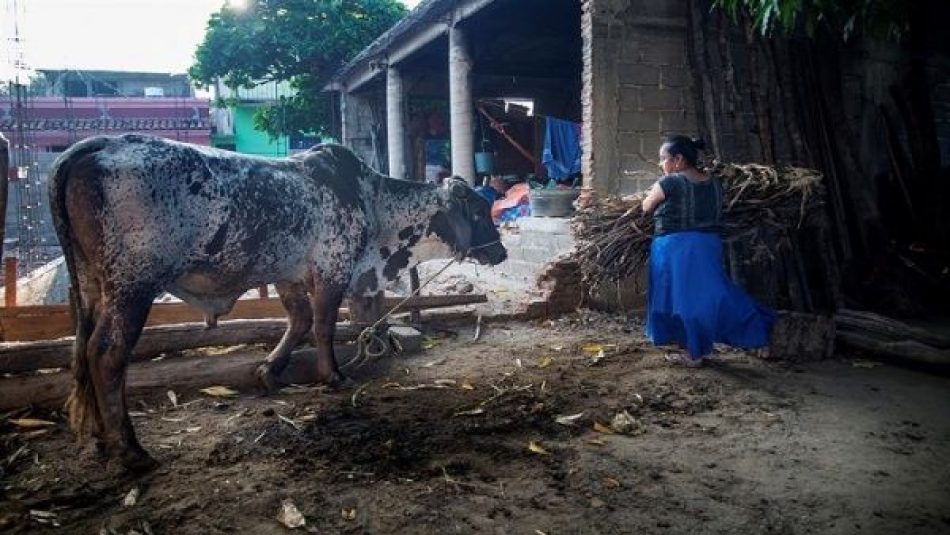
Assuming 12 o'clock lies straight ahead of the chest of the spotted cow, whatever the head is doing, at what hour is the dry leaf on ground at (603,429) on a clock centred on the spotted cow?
The dry leaf on ground is roughly at 2 o'clock from the spotted cow.

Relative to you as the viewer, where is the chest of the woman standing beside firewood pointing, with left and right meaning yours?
facing away from the viewer and to the left of the viewer
